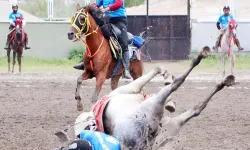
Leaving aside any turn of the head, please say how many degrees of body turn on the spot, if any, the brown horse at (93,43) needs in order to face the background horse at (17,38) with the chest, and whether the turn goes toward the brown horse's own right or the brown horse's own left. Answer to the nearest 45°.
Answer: approximately 135° to the brown horse's own right

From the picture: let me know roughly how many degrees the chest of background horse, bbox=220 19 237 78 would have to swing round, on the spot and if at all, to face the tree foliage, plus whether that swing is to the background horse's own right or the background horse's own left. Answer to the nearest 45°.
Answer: approximately 135° to the background horse's own right

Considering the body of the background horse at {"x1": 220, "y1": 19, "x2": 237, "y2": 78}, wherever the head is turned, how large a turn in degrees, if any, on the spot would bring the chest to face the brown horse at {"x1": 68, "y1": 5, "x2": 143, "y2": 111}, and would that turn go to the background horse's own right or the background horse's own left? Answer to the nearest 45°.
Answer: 0° — it already faces it

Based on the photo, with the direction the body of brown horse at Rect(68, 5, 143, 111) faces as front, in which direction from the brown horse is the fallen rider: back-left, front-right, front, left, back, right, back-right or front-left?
front-left

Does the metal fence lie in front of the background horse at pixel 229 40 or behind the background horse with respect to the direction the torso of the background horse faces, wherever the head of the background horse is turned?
behind

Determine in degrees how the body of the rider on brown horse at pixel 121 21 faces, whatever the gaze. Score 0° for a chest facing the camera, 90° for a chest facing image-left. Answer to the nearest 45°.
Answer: approximately 45°

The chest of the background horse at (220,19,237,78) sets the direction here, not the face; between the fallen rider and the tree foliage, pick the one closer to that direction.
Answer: the fallen rider

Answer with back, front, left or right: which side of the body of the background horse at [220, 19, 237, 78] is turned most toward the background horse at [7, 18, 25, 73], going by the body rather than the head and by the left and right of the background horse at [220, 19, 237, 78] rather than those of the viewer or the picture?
right

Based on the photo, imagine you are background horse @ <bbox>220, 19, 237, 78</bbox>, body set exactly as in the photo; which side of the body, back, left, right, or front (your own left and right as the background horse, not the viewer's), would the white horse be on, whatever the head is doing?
front

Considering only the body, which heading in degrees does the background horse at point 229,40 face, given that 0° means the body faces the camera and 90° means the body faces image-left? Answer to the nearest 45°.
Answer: approximately 0°

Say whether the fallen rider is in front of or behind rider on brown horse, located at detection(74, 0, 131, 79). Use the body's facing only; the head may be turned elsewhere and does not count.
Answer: in front

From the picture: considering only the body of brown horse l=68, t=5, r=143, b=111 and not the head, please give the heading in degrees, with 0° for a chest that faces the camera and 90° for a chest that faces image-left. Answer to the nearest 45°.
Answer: approximately 45°

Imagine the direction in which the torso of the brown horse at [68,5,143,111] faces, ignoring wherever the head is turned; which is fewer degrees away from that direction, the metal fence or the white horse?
the white horse

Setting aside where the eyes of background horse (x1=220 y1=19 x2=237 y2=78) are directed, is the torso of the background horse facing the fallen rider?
yes
